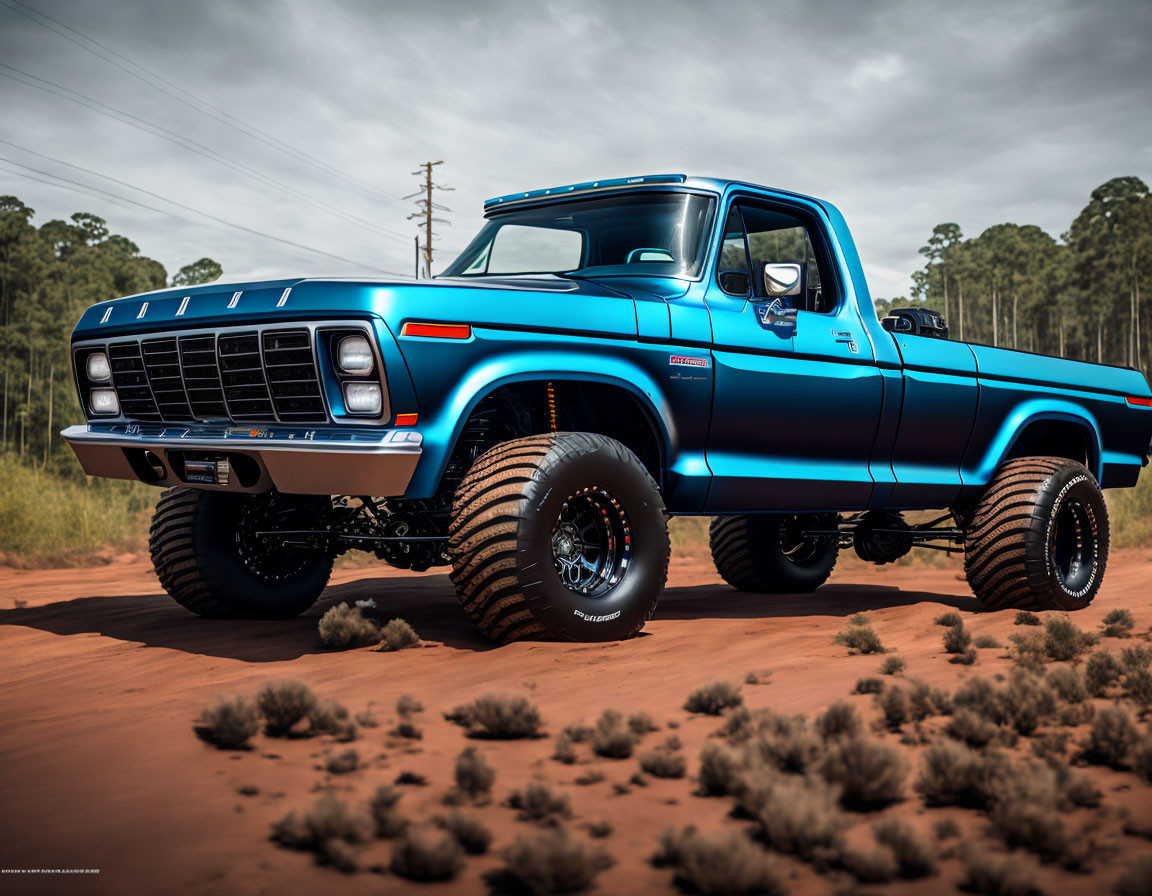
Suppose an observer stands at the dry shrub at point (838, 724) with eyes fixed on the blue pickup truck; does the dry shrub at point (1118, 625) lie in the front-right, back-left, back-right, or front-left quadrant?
front-right

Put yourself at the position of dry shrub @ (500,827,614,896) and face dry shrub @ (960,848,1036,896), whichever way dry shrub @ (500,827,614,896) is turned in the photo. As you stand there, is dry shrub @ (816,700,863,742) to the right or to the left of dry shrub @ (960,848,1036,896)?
left

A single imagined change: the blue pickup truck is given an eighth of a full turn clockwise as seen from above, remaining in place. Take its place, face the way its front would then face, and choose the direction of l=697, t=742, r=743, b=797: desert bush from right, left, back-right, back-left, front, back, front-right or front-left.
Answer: left

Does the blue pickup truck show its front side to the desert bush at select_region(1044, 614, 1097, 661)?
no

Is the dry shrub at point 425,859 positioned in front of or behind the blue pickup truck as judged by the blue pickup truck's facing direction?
in front

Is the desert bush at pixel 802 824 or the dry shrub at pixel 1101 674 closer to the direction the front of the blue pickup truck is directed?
the desert bush

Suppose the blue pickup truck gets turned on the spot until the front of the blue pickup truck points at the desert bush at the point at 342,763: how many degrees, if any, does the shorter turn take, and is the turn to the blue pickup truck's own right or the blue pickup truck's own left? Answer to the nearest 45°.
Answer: approximately 45° to the blue pickup truck's own left

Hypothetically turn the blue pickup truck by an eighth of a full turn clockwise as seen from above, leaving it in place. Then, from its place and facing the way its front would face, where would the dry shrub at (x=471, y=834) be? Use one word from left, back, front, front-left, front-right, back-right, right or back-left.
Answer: left

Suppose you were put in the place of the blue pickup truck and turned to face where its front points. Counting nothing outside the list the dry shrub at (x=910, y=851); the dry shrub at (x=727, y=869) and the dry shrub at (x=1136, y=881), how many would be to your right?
0

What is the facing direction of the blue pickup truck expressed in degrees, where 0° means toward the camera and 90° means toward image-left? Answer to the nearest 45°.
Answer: approximately 45°

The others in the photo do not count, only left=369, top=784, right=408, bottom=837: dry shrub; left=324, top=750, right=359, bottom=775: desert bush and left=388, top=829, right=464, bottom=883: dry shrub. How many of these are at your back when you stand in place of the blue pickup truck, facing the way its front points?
0
